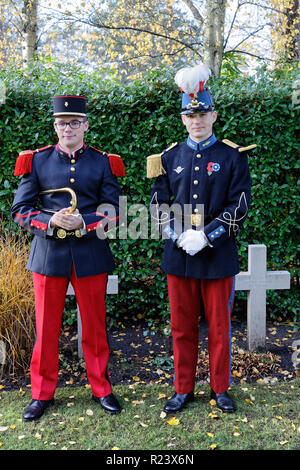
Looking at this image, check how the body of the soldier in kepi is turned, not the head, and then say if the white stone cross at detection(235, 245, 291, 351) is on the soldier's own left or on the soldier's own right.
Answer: on the soldier's own left

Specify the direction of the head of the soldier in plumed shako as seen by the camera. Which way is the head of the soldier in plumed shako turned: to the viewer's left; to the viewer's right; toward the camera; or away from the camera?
toward the camera

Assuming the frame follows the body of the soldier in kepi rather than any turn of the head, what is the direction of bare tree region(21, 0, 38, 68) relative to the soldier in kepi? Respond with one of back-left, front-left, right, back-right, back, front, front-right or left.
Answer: back

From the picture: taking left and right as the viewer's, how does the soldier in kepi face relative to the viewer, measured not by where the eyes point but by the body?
facing the viewer

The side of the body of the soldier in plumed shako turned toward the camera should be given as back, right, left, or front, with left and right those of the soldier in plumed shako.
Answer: front

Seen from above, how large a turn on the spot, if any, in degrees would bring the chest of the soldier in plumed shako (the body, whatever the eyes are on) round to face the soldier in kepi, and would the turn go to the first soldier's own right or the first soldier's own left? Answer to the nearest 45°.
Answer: approximately 90° to the first soldier's own right

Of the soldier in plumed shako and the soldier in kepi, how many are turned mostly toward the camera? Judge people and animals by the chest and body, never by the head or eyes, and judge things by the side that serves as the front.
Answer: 2

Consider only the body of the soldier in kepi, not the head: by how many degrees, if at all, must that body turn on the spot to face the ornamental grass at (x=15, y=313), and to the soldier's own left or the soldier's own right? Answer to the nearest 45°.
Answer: approximately 135° to the soldier's own right

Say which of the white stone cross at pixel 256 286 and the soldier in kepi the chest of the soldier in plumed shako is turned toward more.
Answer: the soldier in kepi

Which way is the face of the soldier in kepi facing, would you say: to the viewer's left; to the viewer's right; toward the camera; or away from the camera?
toward the camera

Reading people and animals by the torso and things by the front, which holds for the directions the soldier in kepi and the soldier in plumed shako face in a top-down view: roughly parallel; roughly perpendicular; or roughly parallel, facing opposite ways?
roughly parallel

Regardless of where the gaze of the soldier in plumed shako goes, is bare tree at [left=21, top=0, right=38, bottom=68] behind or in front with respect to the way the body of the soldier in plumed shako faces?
behind
